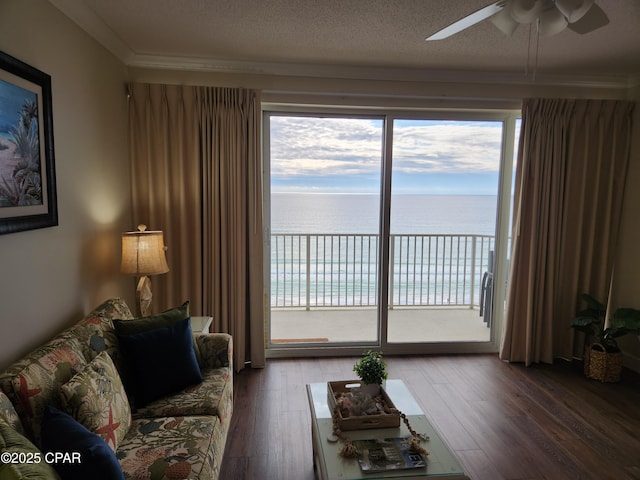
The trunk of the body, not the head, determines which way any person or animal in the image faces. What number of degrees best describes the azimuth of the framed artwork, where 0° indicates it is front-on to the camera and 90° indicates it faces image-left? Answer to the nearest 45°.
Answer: approximately 315°

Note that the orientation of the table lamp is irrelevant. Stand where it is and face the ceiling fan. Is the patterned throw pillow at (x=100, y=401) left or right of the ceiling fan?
right

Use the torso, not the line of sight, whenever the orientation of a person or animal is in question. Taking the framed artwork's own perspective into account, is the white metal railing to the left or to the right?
on its left

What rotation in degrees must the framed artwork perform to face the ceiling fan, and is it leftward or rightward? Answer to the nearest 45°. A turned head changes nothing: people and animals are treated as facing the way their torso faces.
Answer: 0° — it already faces it

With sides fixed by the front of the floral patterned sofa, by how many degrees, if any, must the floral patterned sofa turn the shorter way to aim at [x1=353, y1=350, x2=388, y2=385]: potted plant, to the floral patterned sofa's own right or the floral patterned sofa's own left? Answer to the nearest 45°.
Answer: approximately 45° to the floral patterned sofa's own left

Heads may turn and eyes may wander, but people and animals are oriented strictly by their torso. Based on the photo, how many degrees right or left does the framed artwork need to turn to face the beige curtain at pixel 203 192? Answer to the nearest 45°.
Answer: approximately 90° to its left

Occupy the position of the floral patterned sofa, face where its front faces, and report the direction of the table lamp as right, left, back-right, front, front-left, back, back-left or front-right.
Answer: back-left

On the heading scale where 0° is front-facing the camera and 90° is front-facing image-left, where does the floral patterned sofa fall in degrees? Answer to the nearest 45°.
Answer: approximately 315°
